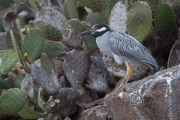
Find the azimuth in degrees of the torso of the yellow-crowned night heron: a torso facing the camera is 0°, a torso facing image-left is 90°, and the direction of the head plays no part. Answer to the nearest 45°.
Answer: approximately 90°

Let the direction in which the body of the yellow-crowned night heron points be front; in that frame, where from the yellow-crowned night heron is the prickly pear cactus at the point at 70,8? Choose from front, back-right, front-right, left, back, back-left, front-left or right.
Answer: front-right
